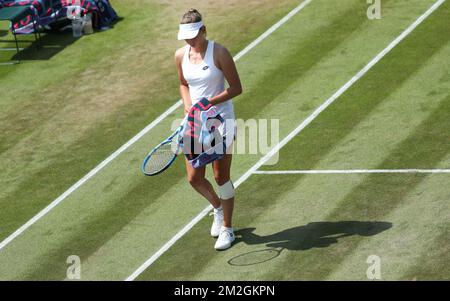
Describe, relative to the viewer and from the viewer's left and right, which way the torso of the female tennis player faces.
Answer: facing the viewer and to the left of the viewer
